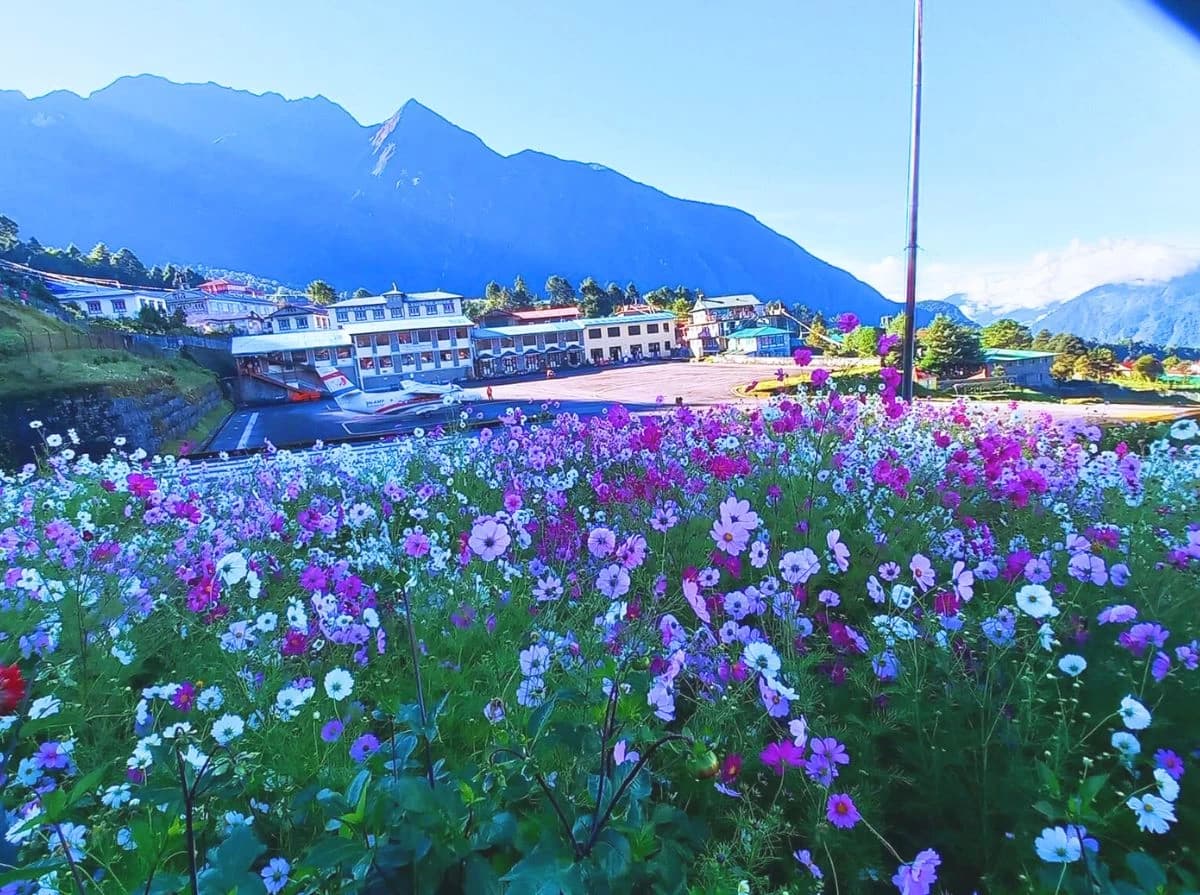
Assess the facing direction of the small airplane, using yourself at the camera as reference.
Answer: facing to the right of the viewer

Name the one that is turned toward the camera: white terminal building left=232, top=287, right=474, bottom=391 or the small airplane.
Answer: the white terminal building

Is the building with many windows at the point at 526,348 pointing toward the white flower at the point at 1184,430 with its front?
yes

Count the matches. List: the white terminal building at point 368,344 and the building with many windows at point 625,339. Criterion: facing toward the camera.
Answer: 2

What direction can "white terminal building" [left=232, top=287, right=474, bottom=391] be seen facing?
toward the camera

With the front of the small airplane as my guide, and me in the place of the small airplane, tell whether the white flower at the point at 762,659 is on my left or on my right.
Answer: on my right

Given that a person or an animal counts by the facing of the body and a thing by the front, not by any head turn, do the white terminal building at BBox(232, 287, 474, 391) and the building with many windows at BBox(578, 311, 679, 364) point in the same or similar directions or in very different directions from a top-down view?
same or similar directions

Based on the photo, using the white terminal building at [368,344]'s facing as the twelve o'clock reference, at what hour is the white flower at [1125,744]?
The white flower is roughly at 12 o'clock from the white terminal building.

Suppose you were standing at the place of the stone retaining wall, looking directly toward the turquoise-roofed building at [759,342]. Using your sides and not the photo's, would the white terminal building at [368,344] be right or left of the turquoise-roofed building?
left

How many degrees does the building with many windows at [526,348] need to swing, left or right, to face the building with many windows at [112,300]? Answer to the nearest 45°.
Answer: approximately 90° to its right

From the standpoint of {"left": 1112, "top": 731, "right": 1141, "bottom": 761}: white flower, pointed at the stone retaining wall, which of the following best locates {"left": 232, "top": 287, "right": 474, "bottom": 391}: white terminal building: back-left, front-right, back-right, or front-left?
front-right

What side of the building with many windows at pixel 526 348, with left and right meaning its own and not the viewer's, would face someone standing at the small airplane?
front

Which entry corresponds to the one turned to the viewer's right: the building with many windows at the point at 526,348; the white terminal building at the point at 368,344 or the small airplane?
the small airplane

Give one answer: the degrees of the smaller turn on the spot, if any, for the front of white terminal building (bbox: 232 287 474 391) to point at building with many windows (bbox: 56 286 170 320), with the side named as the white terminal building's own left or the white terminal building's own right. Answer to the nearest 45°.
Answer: approximately 135° to the white terminal building's own right

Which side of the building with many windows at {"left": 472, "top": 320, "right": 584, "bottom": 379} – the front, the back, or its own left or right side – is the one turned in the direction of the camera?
front

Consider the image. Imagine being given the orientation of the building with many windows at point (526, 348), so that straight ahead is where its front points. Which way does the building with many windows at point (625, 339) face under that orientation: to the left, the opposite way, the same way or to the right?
the same way

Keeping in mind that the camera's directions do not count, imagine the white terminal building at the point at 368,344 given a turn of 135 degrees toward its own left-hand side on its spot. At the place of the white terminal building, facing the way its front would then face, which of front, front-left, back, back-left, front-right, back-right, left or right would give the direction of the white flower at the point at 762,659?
back-right

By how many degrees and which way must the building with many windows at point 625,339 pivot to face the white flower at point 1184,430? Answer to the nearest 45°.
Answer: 0° — it already faces it

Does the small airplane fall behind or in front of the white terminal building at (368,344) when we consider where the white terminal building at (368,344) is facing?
in front

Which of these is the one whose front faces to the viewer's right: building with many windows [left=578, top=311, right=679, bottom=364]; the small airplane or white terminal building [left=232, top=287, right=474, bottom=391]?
the small airplane
